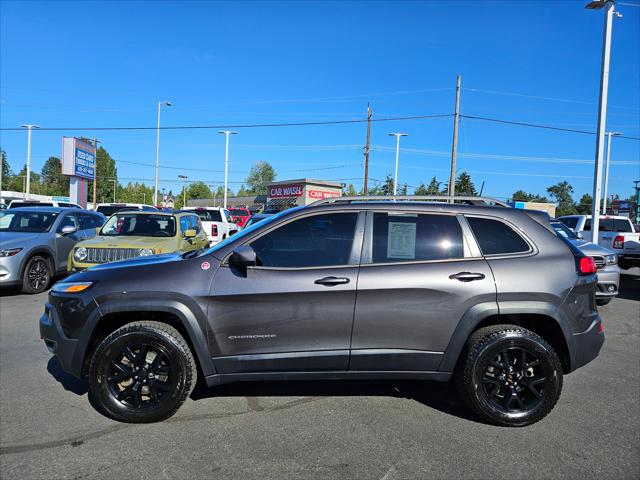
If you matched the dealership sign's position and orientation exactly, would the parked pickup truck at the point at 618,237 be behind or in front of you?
in front

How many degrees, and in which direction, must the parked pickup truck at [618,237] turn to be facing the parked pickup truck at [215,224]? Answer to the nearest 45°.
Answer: approximately 45° to its left

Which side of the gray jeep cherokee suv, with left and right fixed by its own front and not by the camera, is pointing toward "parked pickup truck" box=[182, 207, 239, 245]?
right

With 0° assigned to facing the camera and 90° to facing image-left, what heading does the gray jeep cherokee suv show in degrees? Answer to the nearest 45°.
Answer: approximately 90°

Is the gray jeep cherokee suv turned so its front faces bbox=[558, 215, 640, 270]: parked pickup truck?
no

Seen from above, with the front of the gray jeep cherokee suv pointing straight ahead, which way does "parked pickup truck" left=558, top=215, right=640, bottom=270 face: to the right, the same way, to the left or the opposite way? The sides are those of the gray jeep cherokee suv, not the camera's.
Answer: to the right

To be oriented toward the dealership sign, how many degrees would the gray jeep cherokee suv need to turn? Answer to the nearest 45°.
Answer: approximately 45° to its right

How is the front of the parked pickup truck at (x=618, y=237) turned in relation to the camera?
facing away from the viewer and to the left of the viewer

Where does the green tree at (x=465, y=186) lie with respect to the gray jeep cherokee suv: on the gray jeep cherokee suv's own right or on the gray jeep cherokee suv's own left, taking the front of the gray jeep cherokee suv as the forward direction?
on the gray jeep cherokee suv's own right

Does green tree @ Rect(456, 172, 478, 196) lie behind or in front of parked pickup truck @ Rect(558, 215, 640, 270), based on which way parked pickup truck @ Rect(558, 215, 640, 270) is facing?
in front

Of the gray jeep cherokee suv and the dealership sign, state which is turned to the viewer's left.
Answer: the gray jeep cherokee suv

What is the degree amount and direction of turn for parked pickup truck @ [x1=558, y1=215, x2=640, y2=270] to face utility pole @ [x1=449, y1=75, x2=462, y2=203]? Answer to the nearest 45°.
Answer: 0° — it already faces it

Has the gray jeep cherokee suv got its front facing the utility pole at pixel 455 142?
no

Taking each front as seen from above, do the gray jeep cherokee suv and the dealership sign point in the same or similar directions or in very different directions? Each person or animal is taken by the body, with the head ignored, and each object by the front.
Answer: very different directions

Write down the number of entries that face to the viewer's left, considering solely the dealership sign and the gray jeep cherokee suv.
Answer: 1
